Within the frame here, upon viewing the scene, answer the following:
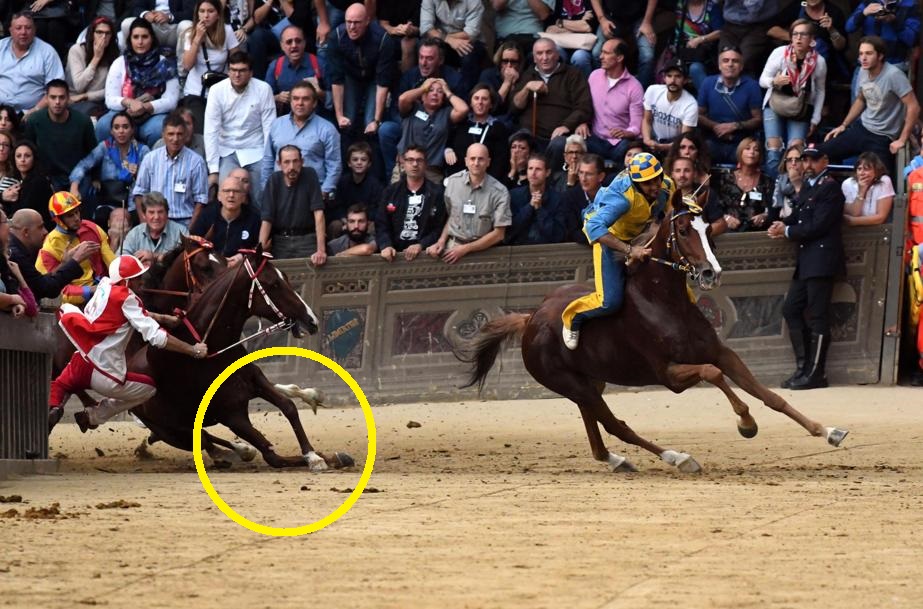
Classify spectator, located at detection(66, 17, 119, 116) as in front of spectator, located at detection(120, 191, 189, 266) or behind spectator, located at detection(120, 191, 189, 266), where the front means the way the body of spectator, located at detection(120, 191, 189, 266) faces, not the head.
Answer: behind

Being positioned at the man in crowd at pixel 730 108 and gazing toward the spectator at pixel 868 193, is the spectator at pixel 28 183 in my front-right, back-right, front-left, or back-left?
back-right

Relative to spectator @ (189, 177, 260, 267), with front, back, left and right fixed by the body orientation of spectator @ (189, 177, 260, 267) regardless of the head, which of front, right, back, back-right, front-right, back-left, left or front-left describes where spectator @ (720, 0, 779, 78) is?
left

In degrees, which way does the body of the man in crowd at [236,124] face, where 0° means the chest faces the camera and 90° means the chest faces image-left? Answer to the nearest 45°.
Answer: approximately 0°

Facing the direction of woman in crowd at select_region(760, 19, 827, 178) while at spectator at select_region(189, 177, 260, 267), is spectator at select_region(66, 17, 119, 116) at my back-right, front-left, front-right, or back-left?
back-left

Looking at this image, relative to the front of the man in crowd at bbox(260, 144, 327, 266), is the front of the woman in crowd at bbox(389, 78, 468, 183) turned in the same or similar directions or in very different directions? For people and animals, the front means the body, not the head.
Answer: same or similar directions

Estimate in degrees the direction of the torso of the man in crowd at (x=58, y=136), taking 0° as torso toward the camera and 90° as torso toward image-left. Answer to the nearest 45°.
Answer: approximately 0°

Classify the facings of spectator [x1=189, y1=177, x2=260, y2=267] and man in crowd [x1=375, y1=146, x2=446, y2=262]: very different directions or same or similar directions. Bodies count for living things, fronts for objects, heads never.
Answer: same or similar directions

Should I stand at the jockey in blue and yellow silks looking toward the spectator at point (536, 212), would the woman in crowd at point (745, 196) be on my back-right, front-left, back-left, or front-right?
front-right

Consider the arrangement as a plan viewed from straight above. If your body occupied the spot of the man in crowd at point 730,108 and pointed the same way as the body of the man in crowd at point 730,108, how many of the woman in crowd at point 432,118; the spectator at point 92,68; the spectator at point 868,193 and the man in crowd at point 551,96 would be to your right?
3

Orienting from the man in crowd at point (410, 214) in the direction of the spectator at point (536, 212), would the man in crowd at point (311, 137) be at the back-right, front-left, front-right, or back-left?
back-left

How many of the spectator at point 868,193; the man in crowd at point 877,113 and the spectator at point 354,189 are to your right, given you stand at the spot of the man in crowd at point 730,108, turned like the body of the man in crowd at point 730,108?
1

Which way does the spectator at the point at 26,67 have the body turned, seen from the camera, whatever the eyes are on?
toward the camera

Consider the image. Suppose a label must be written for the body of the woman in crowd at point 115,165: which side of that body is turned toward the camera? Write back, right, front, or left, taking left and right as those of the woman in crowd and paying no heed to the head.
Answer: front
